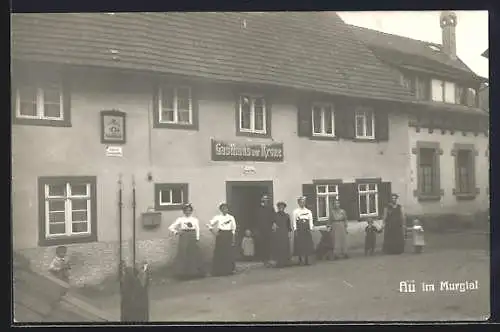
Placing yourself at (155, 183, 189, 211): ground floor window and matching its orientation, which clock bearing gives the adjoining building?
The adjoining building is roughly at 9 o'clock from the ground floor window.

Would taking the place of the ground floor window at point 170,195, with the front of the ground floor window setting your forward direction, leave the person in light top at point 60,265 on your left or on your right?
on your right

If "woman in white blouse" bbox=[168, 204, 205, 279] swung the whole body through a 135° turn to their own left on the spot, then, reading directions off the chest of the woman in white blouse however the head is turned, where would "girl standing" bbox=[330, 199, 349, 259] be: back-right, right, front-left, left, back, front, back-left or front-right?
front-right

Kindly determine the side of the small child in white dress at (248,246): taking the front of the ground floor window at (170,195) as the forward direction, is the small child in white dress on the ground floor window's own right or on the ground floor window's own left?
on the ground floor window's own left

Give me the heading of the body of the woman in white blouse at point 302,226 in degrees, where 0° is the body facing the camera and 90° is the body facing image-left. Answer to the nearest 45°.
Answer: approximately 0°

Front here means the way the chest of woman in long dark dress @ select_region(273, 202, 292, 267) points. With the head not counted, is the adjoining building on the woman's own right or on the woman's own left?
on the woman's own left

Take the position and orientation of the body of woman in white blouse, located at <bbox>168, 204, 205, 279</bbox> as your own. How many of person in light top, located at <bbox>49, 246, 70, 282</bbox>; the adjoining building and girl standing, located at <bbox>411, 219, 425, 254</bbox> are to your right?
1

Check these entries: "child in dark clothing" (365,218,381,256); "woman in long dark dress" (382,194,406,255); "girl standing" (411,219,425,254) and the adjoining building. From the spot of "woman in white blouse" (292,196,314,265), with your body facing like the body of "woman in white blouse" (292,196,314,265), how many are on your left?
4

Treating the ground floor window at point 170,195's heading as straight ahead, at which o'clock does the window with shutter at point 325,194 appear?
The window with shutter is roughly at 9 o'clock from the ground floor window.

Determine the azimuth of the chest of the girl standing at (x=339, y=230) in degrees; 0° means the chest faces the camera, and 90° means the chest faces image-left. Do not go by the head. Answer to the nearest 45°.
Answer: approximately 0°

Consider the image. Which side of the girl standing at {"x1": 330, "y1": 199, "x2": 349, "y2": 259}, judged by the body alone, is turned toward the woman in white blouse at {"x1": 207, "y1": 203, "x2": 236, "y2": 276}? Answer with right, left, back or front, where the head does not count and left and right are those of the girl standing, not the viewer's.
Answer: right
